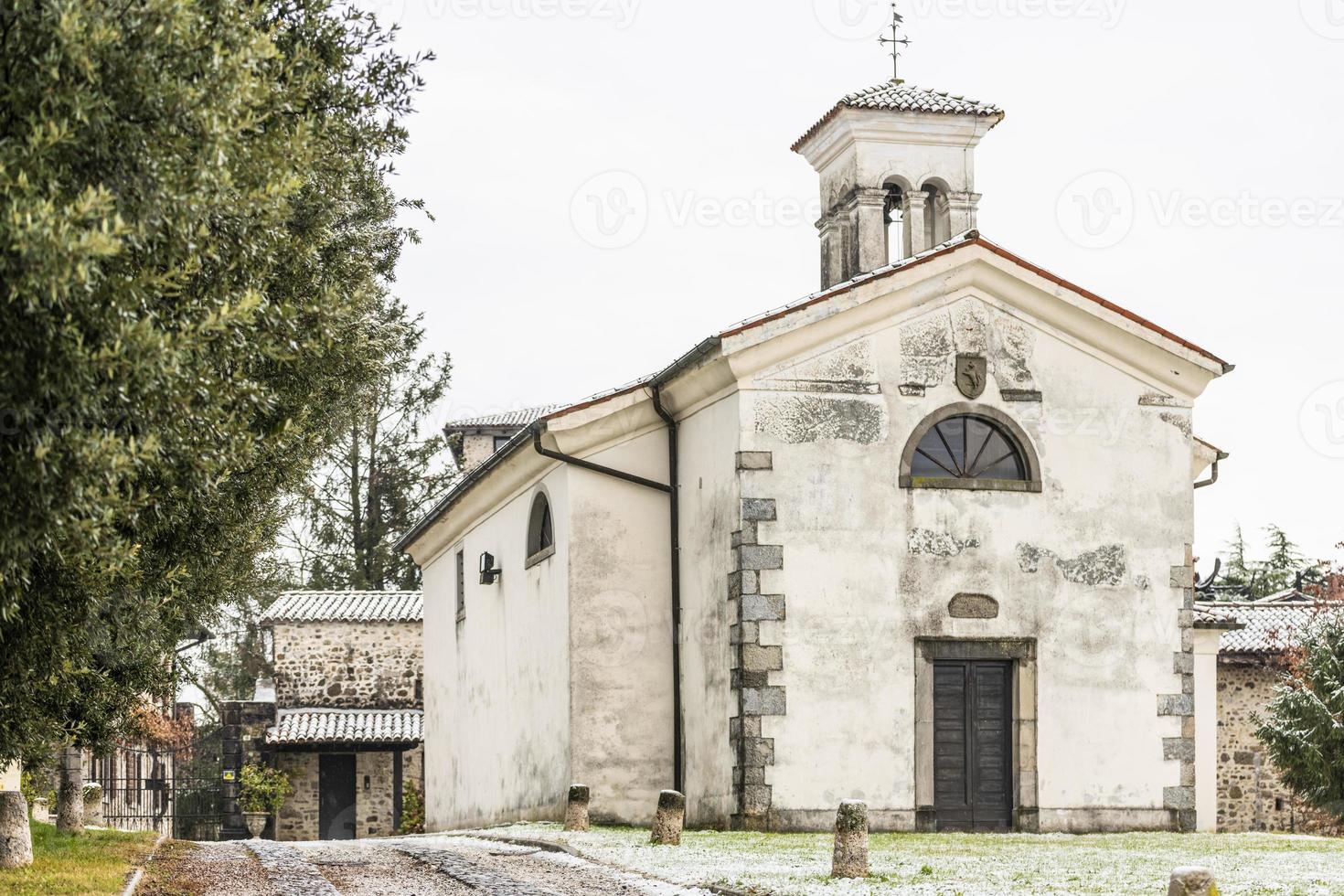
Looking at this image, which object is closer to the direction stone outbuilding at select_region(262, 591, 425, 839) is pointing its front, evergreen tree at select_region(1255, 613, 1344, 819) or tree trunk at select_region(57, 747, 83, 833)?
the tree trunk

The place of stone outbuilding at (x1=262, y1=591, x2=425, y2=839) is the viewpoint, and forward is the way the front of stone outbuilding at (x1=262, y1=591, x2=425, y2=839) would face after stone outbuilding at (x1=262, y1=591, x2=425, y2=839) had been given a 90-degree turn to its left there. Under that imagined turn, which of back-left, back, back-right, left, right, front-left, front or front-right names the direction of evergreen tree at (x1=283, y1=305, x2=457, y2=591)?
left

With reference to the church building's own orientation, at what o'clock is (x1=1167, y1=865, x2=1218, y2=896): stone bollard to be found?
The stone bollard is roughly at 12 o'clock from the church building.

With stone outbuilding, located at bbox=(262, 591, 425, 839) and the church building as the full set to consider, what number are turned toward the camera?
2

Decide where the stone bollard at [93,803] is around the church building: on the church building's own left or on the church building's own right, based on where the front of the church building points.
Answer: on the church building's own right

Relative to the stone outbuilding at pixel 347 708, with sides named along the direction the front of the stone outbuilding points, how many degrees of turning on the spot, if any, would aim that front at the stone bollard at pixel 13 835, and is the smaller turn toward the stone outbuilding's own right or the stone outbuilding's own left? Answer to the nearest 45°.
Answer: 0° — it already faces it
